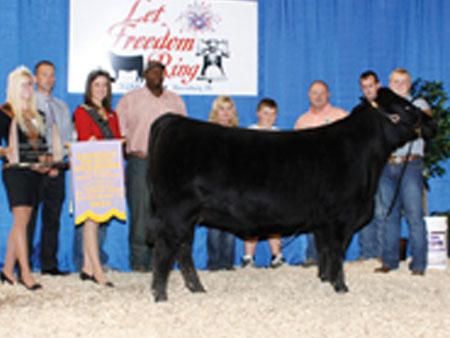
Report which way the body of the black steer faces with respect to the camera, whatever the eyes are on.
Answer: to the viewer's right

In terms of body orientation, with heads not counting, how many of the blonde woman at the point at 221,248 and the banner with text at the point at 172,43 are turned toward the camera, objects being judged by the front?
2

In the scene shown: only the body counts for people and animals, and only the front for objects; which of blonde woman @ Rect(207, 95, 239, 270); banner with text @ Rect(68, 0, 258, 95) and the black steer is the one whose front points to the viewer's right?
the black steer

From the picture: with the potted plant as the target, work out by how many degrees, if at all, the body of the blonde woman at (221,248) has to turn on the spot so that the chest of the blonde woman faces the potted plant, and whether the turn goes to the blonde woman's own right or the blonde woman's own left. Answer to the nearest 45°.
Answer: approximately 90° to the blonde woman's own left

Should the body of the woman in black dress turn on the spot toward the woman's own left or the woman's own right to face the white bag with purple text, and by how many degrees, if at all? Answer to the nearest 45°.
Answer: approximately 45° to the woman's own left

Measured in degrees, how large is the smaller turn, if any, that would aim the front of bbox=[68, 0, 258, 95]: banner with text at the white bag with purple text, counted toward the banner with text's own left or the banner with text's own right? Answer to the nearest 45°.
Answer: approximately 90° to the banner with text's own left

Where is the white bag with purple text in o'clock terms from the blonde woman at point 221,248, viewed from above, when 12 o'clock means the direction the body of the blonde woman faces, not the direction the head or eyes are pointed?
The white bag with purple text is roughly at 9 o'clock from the blonde woman.

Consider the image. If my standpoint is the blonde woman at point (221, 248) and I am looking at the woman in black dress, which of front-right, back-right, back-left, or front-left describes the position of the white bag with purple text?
back-left

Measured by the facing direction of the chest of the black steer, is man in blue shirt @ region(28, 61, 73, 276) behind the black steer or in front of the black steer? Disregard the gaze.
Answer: behind

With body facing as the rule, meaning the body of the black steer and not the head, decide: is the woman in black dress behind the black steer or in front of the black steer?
behind
